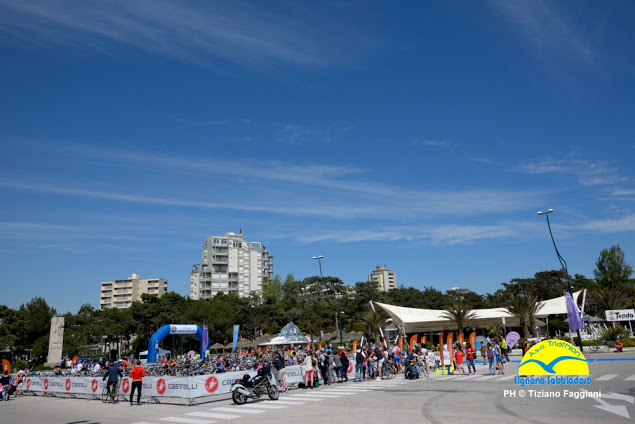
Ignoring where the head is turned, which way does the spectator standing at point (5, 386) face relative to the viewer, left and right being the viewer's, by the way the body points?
facing away from the viewer

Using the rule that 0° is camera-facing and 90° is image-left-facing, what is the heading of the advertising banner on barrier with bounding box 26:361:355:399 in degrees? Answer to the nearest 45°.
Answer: approximately 0°

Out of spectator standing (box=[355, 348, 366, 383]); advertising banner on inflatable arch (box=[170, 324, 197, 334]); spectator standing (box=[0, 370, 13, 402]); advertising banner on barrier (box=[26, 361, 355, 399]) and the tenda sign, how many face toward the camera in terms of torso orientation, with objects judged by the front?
3

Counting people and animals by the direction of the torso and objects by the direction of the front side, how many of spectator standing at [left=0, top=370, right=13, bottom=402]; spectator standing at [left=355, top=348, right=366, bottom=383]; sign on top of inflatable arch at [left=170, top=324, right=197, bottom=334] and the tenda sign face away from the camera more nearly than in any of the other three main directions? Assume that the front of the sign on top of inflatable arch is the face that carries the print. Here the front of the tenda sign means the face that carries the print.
2

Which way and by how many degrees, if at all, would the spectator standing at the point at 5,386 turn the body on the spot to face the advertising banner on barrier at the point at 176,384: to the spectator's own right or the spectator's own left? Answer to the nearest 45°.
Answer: approximately 135° to the spectator's own right

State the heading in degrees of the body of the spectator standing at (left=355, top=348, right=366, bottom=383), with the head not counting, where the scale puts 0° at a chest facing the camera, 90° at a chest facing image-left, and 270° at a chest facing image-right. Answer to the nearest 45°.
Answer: approximately 180°

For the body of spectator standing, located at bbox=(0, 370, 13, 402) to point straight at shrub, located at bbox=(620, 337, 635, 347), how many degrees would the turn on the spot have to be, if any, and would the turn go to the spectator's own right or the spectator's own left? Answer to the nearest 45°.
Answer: approximately 90° to the spectator's own right

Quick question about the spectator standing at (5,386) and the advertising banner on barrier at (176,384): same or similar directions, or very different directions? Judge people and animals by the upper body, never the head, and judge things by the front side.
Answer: very different directions

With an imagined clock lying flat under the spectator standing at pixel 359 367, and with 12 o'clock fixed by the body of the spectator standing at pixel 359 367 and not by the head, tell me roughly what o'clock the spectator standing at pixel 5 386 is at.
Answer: the spectator standing at pixel 5 386 is roughly at 9 o'clock from the spectator standing at pixel 359 367.
